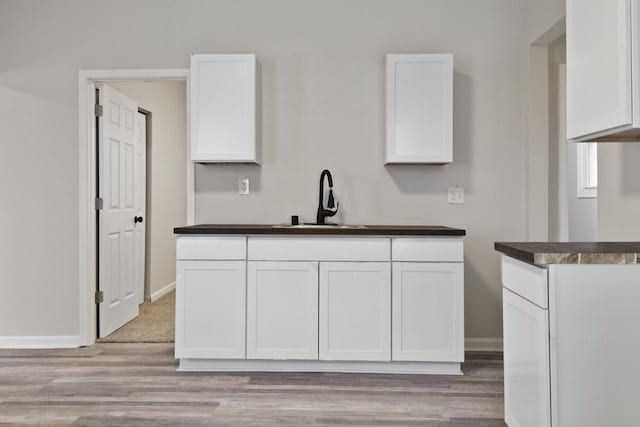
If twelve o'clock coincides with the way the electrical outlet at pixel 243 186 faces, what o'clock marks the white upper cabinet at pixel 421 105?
The white upper cabinet is roughly at 10 o'clock from the electrical outlet.

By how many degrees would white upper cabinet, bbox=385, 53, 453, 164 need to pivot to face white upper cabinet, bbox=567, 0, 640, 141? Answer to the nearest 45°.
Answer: approximately 45° to its left

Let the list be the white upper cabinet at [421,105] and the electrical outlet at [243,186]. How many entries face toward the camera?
2

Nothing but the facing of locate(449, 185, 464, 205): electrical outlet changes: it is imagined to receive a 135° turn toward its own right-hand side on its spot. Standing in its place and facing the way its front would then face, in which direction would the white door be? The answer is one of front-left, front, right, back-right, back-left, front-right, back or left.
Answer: front-left

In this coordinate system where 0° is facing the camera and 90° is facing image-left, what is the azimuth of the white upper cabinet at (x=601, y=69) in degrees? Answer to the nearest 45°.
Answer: approximately 45°

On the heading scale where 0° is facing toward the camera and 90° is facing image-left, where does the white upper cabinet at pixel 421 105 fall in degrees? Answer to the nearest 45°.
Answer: approximately 0°

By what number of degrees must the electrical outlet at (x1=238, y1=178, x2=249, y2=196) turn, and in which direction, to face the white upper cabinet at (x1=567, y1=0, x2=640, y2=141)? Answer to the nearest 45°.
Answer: approximately 45° to its left

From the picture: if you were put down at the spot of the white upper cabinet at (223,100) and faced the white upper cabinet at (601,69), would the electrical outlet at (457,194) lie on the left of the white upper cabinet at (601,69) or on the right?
left

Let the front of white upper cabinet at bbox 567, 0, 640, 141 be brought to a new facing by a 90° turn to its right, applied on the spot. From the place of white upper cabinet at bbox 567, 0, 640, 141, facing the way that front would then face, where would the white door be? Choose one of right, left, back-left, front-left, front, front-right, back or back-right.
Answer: front-left

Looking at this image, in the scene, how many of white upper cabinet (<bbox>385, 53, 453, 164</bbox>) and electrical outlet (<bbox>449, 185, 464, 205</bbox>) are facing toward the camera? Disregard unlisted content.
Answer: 2

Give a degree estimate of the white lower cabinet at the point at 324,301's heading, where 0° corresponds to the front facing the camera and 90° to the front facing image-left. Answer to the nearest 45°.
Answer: approximately 0°
